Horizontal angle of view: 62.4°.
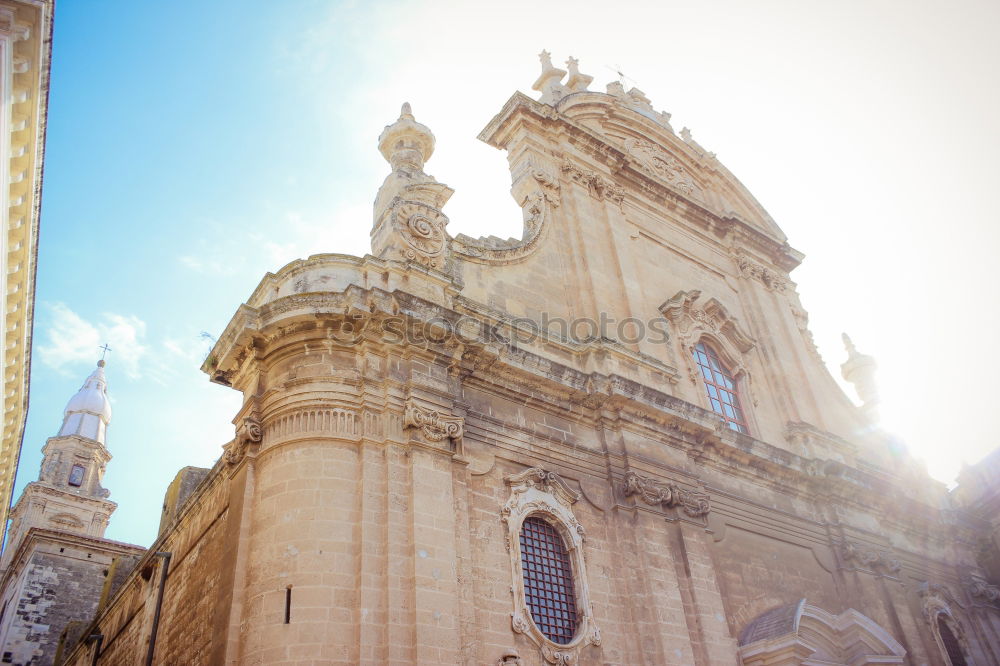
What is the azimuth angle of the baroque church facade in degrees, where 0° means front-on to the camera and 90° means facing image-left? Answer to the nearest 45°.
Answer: approximately 315°

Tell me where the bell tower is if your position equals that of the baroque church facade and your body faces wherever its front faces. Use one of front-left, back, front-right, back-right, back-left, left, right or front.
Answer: back

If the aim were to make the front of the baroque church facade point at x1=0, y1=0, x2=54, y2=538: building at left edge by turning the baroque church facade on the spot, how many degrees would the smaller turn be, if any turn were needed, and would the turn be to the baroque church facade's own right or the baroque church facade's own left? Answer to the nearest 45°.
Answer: approximately 90° to the baroque church facade's own right
